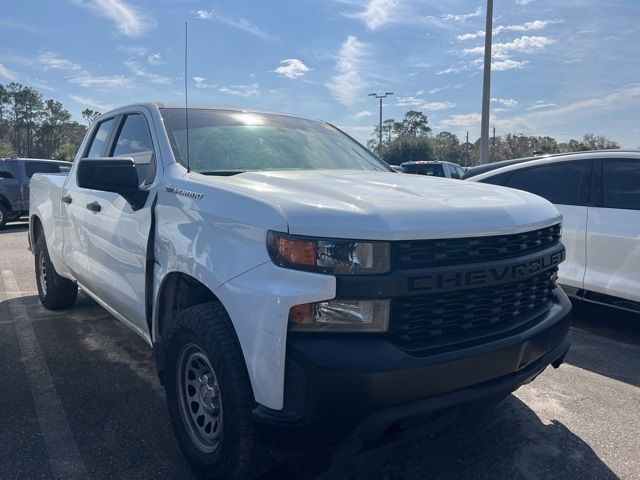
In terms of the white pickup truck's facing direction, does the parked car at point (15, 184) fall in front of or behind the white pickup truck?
behind

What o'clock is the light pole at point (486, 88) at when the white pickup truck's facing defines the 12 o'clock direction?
The light pole is roughly at 8 o'clock from the white pickup truck.

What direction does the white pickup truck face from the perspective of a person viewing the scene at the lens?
facing the viewer and to the right of the viewer

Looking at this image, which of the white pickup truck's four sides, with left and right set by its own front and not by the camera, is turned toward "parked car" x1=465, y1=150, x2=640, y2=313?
left
